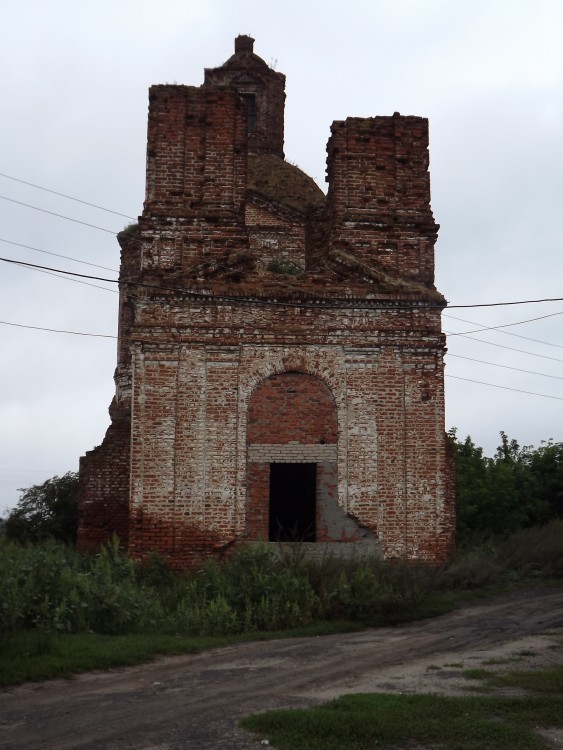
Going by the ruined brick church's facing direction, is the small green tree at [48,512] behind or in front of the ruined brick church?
behind

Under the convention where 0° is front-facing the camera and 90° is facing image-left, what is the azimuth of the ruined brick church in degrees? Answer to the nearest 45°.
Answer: approximately 0°
